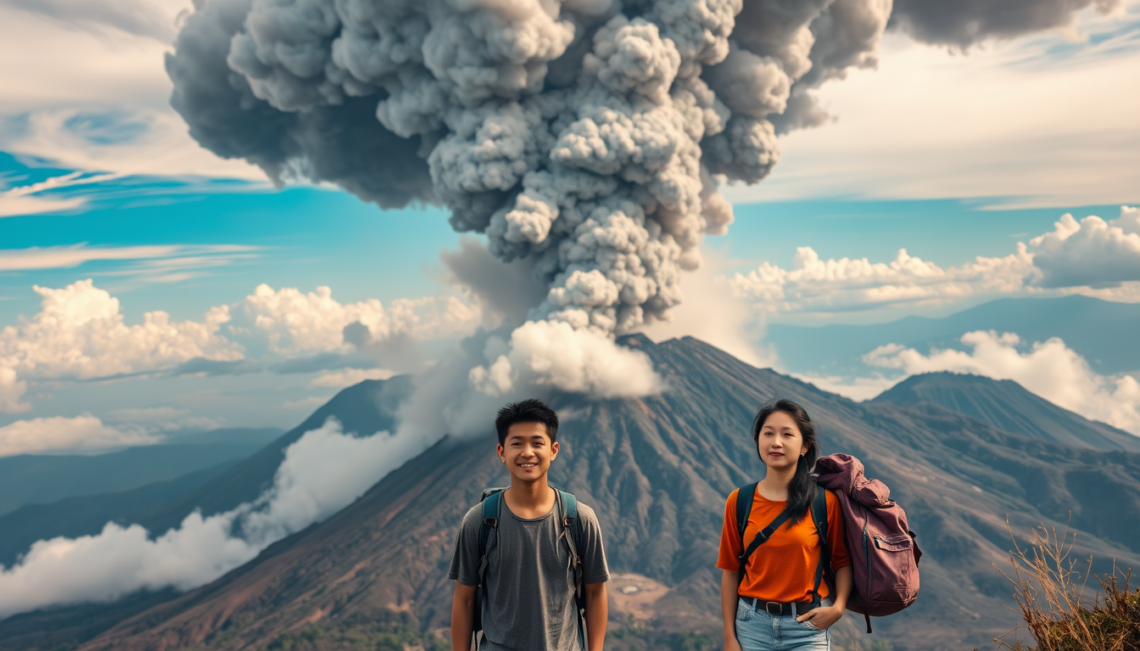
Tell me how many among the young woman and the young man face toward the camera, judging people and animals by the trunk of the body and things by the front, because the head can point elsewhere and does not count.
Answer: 2

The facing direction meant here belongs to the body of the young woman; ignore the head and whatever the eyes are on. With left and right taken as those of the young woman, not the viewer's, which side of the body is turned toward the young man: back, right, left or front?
right

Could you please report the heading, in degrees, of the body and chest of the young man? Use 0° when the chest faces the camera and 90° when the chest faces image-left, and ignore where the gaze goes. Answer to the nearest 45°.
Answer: approximately 0°

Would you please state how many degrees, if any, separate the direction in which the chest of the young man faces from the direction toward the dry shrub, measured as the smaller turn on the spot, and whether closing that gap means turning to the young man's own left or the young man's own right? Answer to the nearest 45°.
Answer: approximately 90° to the young man's own left

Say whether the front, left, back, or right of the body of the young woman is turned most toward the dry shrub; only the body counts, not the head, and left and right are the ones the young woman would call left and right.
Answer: left

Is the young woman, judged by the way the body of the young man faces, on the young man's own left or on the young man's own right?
on the young man's own left
